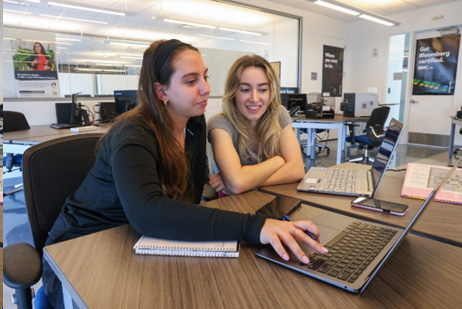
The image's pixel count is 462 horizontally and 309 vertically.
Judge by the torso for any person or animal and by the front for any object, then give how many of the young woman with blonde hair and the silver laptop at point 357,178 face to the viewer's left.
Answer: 1

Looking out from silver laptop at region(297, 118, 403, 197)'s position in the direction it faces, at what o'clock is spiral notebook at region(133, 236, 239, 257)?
The spiral notebook is roughly at 10 o'clock from the silver laptop.

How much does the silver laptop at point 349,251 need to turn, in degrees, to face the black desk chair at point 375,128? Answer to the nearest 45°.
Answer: approximately 45° to its right

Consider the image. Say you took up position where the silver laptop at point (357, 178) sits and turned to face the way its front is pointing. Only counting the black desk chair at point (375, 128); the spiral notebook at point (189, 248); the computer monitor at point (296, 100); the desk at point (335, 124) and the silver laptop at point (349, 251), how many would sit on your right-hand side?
3

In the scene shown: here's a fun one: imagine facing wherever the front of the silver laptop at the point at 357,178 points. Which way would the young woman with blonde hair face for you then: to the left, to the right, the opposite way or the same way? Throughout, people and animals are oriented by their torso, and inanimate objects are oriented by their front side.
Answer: to the left

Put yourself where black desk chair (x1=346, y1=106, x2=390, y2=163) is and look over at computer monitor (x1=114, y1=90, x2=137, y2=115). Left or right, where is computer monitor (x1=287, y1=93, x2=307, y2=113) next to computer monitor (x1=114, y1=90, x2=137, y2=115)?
right

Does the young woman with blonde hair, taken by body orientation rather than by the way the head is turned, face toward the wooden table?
yes

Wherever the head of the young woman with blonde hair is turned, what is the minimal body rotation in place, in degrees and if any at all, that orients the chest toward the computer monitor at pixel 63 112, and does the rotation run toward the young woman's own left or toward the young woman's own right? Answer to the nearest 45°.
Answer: approximately 135° to the young woman's own right

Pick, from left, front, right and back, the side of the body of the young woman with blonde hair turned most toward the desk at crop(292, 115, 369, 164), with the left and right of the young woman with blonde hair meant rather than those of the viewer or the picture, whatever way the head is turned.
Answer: back

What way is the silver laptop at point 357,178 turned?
to the viewer's left

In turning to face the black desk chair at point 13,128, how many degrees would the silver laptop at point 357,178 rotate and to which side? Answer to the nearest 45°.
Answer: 0° — it already faces it
